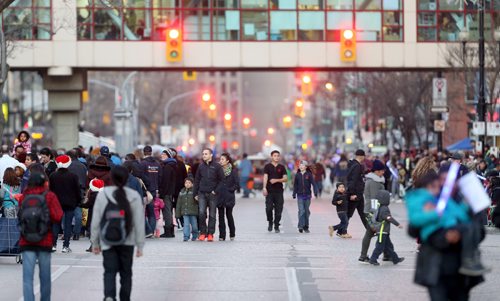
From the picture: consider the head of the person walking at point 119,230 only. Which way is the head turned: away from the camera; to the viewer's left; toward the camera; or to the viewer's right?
away from the camera

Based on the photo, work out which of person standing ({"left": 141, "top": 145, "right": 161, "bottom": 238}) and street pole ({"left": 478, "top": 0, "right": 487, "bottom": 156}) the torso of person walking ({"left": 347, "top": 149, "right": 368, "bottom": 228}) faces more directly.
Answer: the street pole

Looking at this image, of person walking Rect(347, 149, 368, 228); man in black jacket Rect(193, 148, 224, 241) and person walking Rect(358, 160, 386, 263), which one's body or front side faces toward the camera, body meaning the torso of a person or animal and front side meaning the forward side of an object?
the man in black jacket

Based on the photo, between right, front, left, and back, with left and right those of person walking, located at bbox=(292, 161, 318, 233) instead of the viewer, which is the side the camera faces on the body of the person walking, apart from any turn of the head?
front

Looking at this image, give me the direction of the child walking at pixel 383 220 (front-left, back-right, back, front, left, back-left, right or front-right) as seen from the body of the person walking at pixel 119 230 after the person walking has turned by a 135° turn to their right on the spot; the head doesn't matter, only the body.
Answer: left

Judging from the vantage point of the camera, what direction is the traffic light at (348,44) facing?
facing the viewer

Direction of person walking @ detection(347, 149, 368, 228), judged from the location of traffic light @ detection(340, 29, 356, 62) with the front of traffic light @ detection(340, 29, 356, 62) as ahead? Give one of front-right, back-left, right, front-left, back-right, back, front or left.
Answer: front

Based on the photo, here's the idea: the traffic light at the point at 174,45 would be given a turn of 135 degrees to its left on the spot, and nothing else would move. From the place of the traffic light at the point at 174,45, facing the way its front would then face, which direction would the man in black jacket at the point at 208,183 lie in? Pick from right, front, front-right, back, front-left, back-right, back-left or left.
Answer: back-right

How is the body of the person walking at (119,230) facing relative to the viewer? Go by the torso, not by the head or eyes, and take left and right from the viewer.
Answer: facing away from the viewer
